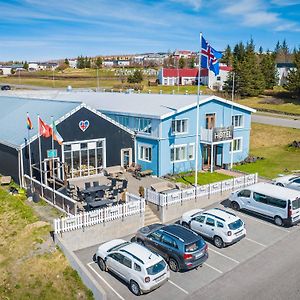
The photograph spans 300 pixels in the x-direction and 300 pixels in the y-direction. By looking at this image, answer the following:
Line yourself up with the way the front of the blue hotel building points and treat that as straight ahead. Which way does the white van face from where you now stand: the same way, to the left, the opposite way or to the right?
the opposite way

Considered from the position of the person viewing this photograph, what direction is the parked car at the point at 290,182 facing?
facing away from the viewer and to the left of the viewer

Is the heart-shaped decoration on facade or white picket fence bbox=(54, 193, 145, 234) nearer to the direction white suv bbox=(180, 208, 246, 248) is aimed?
the heart-shaped decoration on facade

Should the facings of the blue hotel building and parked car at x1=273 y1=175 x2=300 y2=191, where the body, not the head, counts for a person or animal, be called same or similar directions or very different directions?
very different directions

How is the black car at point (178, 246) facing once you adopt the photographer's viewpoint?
facing away from the viewer and to the left of the viewer

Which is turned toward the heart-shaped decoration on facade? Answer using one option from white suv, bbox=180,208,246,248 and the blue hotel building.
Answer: the white suv

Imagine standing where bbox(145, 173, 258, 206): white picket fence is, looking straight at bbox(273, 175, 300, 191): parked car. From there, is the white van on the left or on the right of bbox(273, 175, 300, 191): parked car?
right

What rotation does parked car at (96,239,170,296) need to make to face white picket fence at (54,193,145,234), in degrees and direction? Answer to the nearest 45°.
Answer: approximately 45° to its right

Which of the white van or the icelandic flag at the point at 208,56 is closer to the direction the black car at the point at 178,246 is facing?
the icelandic flag

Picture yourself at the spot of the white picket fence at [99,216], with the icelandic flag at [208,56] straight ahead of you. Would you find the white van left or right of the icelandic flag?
right
